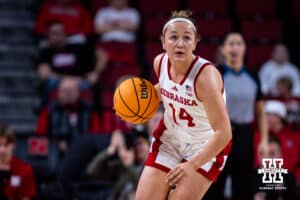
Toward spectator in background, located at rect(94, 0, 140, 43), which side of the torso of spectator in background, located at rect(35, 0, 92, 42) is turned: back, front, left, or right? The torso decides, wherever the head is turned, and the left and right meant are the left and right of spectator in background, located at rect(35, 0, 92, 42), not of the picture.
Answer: left

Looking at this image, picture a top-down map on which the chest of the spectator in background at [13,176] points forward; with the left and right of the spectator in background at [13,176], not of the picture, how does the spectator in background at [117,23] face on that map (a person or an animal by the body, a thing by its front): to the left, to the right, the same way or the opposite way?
the same way

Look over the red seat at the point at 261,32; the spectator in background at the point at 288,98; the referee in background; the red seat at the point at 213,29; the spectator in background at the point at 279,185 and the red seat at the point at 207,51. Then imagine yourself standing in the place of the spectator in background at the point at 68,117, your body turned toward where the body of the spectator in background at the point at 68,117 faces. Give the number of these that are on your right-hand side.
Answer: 0

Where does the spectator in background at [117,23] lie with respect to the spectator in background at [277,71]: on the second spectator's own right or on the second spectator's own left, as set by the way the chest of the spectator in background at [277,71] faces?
on the second spectator's own right

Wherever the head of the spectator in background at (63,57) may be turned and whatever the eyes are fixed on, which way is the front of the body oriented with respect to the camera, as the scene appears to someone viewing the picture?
toward the camera

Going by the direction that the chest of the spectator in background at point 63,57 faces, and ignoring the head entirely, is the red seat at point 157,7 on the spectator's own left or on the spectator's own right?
on the spectator's own left

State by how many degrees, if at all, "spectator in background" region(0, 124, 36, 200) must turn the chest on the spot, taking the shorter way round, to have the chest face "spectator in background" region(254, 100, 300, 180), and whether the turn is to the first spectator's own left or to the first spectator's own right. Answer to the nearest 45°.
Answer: approximately 90° to the first spectator's own left

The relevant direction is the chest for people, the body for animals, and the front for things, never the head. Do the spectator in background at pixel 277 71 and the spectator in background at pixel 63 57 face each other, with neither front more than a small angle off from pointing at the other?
no

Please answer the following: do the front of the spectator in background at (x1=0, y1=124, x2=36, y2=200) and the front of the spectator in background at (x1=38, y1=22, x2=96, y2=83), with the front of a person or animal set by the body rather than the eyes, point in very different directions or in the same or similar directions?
same or similar directions

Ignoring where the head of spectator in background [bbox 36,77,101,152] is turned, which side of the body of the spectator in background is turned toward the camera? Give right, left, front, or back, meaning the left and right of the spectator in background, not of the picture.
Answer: front

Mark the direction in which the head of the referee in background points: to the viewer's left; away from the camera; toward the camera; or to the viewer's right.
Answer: toward the camera

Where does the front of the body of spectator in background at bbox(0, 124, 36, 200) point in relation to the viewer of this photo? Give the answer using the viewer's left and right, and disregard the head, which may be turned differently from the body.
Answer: facing the viewer
